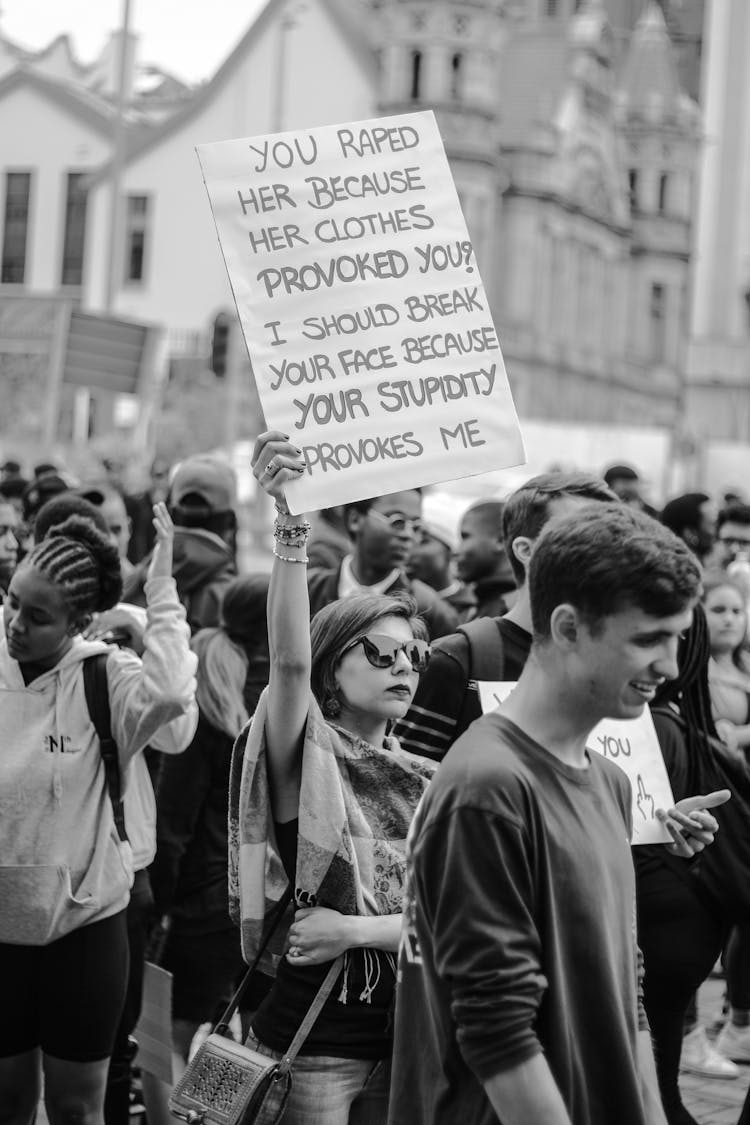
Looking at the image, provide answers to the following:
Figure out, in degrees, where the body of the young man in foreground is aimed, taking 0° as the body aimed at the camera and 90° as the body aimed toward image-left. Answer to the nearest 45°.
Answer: approximately 315°

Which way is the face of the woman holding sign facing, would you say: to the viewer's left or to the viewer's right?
to the viewer's right

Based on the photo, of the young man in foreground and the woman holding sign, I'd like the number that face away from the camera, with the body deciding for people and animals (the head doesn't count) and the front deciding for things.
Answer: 0

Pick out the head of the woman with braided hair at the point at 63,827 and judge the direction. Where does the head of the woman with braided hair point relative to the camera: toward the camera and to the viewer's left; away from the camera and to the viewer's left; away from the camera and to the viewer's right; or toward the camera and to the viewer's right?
toward the camera and to the viewer's left

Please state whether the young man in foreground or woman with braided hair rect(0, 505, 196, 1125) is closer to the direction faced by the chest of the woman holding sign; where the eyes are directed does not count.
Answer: the young man in foreground

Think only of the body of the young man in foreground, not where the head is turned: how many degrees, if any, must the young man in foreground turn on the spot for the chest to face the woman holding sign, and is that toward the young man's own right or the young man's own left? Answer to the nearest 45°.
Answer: approximately 180°

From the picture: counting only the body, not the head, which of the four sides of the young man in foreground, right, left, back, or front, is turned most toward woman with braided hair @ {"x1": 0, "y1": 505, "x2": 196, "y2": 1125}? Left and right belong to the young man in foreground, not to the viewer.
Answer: back

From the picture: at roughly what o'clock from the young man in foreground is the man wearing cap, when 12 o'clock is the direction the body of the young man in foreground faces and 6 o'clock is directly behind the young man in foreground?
The man wearing cap is roughly at 7 o'clock from the young man in foreground.

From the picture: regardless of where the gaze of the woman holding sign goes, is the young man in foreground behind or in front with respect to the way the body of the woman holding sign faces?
in front

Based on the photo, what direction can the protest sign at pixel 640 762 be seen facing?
toward the camera

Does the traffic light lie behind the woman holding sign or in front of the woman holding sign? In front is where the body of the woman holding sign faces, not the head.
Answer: behind

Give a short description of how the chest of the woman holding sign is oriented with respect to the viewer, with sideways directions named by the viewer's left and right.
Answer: facing the viewer and to the right of the viewer

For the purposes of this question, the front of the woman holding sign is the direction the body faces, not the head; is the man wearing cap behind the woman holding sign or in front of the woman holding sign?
behind

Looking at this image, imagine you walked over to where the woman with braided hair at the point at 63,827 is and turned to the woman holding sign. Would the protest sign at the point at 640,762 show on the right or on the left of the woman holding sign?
left

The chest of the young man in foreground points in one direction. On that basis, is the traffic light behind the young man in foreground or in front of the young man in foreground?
behind
